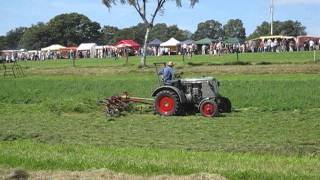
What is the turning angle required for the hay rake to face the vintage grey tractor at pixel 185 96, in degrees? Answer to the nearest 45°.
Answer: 0° — it already faces it

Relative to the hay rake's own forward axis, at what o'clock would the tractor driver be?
The tractor driver is roughly at 12 o'clock from the hay rake.

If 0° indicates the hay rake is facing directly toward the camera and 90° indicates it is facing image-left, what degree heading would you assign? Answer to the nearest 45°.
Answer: approximately 270°
